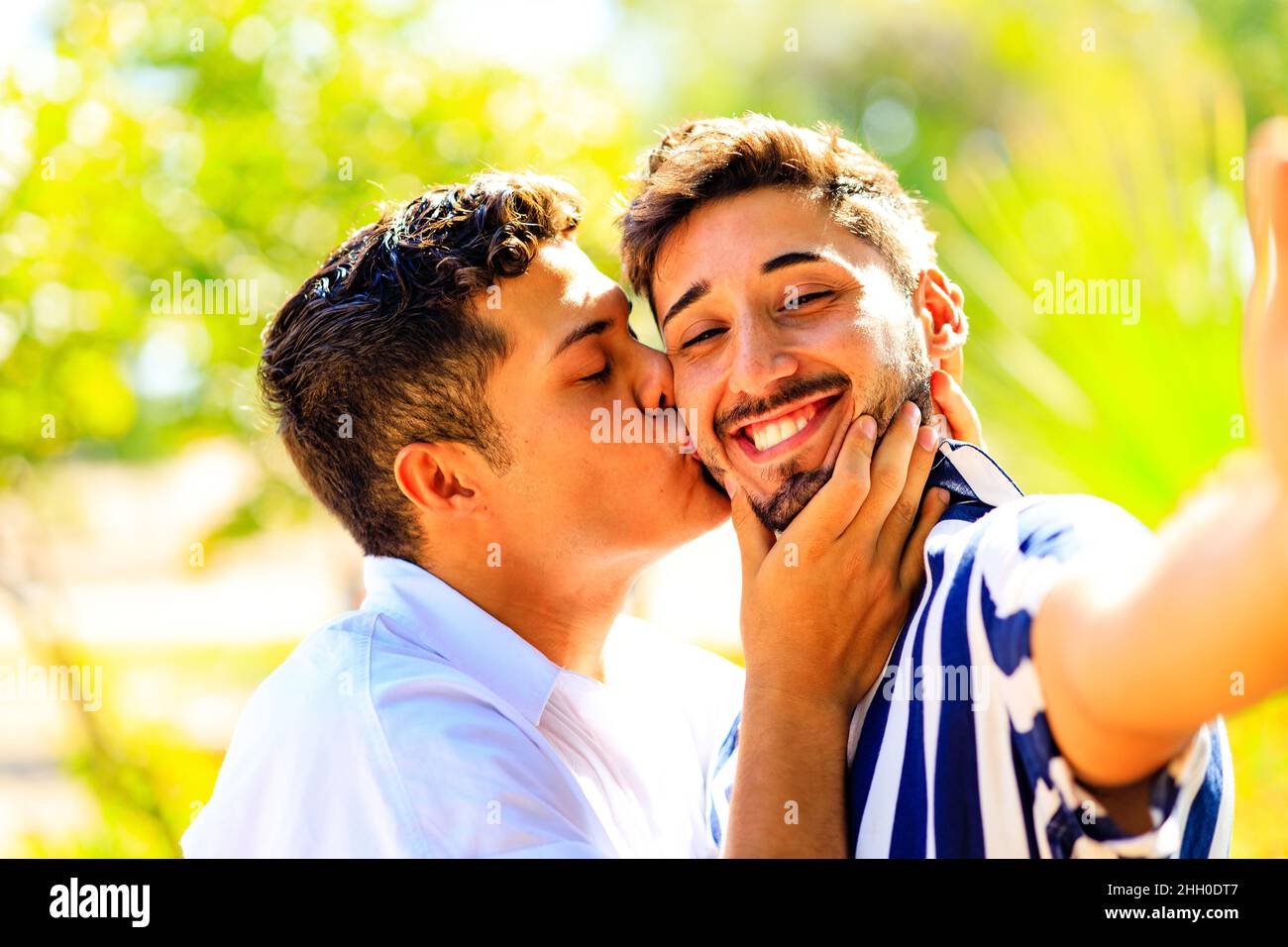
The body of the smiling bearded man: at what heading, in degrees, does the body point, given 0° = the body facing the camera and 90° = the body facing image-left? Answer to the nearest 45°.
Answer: approximately 45°
